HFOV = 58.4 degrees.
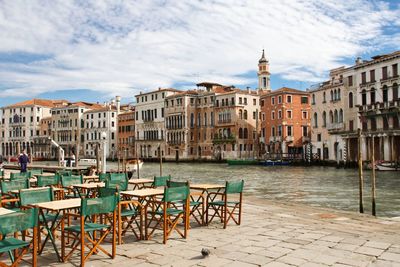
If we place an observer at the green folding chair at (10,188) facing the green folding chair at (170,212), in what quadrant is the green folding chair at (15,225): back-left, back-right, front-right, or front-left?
front-right

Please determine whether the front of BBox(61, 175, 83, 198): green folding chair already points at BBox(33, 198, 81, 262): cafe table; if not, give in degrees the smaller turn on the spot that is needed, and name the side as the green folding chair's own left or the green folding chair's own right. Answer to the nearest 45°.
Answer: approximately 45° to the green folding chair's own right

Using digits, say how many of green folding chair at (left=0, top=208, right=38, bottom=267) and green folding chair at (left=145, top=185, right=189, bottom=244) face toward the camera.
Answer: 0

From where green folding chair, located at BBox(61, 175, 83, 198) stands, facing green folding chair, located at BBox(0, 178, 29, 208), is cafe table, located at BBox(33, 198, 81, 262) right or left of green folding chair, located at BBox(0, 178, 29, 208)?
left

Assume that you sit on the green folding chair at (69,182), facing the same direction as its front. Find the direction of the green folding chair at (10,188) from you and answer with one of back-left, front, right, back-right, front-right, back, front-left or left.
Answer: right

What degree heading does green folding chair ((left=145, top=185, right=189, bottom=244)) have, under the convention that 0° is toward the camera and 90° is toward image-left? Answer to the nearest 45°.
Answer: approximately 135°

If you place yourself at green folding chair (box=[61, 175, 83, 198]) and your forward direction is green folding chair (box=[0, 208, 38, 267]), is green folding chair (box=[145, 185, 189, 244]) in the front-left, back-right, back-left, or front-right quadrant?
front-left

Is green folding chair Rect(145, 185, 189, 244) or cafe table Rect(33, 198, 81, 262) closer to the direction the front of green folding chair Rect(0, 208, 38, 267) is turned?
the cafe table

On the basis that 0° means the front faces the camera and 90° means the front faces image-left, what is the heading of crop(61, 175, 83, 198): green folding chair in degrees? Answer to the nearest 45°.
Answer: approximately 315°
